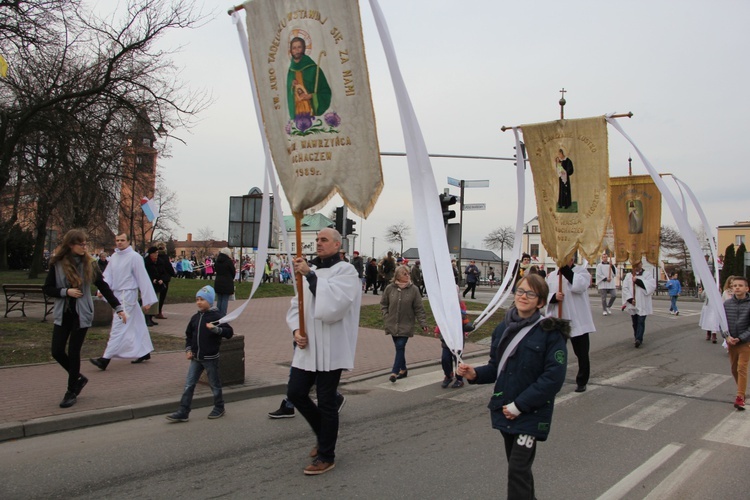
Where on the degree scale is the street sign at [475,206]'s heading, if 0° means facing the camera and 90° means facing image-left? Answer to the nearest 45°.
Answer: approximately 0°

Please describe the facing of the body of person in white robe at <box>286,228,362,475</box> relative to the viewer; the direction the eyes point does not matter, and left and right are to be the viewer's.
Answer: facing the viewer and to the left of the viewer

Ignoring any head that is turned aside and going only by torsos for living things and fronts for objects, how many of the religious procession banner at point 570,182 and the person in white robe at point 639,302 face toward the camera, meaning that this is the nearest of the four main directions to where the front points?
2

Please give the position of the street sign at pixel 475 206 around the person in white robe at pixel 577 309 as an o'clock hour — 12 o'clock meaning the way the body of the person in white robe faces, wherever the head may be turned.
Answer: The street sign is roughly at 4 o'clock from the person in white robe.

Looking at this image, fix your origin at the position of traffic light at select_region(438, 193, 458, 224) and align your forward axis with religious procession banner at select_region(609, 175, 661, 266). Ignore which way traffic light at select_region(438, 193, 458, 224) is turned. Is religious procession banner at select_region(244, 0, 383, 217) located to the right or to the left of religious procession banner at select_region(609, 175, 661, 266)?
right

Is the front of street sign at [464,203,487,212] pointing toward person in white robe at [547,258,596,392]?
yes

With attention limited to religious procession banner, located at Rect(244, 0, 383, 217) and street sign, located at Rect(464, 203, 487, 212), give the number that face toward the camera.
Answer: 2

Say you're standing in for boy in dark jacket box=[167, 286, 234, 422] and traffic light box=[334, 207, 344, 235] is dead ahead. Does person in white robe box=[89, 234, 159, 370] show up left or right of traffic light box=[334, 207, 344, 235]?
left

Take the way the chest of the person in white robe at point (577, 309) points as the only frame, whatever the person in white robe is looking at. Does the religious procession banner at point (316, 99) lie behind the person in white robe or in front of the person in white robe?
in front

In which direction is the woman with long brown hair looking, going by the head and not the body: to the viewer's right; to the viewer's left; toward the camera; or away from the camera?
to the viewer's right

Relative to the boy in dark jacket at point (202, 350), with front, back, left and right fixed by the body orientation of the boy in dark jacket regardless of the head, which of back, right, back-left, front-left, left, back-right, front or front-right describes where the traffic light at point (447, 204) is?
back

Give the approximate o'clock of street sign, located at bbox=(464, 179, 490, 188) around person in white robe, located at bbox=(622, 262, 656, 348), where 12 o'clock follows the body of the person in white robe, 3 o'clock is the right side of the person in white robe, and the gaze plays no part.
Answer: The street sign is roughly at 4 o'clock from the person in white robe.
